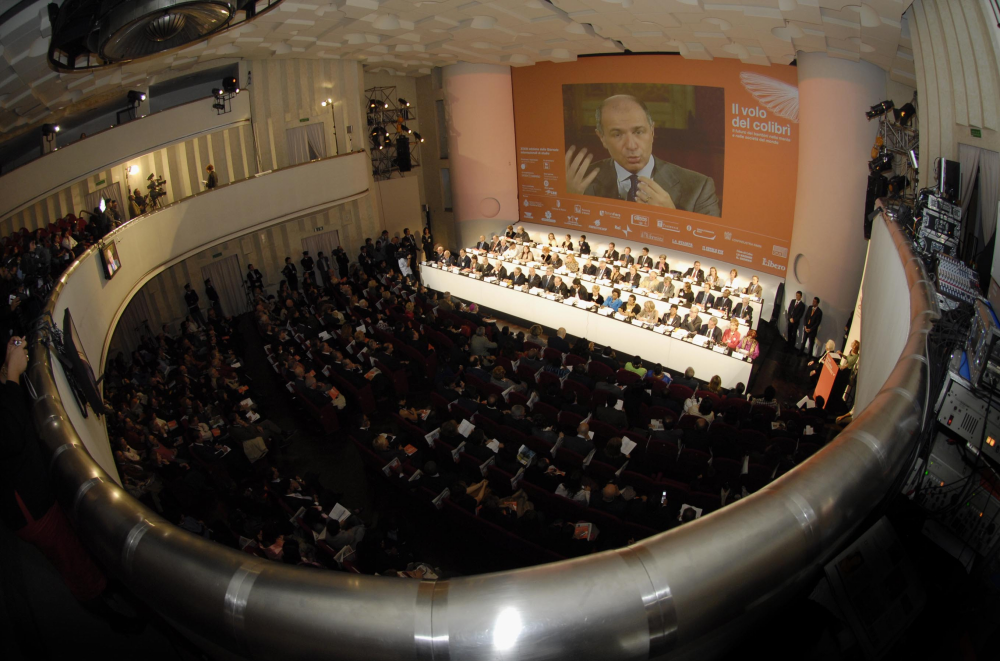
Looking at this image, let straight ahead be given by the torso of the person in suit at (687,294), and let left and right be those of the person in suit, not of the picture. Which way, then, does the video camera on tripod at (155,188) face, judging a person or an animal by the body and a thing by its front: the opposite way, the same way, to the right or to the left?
the opposite way

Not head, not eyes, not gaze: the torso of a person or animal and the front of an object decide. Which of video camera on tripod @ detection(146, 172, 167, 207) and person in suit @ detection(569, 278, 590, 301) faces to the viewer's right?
the video camera on tripod

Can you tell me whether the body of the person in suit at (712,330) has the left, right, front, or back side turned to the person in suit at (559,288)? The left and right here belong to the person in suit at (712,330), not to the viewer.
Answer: right

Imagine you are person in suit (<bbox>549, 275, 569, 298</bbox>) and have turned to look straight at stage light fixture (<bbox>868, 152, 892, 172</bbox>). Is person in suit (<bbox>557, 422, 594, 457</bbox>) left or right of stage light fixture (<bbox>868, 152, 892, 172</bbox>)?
right

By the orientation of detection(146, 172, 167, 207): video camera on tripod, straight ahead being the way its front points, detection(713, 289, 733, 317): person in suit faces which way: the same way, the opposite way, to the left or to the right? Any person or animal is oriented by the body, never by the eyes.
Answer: the opposite way

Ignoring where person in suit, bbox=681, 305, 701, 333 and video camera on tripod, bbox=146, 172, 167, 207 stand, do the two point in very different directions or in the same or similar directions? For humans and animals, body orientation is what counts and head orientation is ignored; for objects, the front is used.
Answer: very different directions

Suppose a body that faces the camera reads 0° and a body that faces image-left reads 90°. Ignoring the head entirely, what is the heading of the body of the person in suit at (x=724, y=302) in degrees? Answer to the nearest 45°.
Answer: approximately 45°

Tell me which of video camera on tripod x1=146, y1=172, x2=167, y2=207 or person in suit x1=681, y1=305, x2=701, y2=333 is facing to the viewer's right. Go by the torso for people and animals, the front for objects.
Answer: the video camera on tripod

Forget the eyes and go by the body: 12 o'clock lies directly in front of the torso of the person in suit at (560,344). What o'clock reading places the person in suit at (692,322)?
the person in suit at (692,322) is roughly at 1 o'clock from the person in suit at (560,344).

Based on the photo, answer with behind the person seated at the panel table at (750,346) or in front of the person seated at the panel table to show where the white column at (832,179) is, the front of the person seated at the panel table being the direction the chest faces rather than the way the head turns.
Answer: behind
